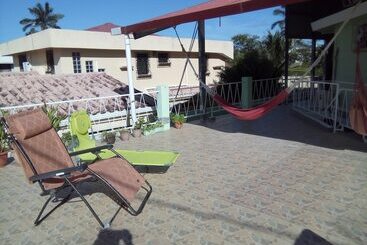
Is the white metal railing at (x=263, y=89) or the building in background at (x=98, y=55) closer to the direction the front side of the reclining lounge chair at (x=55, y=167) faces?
the white metal railing

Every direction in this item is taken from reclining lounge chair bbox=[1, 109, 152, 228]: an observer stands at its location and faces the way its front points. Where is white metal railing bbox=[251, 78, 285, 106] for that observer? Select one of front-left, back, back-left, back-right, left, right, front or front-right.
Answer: left

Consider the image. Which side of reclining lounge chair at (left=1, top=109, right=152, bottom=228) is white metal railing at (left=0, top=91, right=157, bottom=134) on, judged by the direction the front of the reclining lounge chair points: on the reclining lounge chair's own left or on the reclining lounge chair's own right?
on the reclining lounge chair's own left

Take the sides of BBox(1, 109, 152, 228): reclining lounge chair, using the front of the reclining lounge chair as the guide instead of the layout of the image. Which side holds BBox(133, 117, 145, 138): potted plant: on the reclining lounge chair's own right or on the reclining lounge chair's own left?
on the reclining lounge chair's own left

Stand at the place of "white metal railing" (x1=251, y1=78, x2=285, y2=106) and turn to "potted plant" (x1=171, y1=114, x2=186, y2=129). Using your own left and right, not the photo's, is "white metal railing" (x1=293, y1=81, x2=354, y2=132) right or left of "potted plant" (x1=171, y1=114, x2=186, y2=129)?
left

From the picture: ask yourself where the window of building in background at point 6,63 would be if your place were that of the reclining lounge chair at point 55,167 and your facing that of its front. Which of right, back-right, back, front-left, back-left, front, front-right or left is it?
back-left

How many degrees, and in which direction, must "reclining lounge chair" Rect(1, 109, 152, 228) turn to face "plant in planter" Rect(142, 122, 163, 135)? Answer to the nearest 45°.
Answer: approximately 90° to its left

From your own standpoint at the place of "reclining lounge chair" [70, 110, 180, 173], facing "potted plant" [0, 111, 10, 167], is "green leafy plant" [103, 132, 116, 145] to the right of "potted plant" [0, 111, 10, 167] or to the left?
right

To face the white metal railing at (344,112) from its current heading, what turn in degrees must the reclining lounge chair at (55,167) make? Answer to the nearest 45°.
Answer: approximately 45° to its left

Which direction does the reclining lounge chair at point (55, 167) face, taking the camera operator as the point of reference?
facing the viewer and to the right of the viewer
